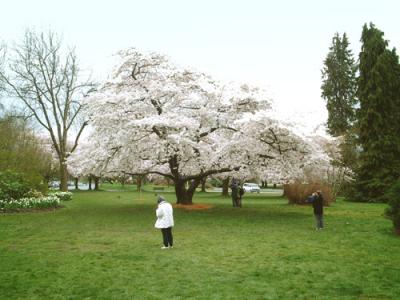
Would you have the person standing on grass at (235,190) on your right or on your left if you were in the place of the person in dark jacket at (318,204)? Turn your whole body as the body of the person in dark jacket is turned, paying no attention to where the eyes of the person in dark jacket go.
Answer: on your right

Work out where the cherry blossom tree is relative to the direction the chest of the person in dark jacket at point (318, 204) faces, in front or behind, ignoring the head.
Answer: in front

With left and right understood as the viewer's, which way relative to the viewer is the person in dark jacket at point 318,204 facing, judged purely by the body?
facing to the left of the viewer

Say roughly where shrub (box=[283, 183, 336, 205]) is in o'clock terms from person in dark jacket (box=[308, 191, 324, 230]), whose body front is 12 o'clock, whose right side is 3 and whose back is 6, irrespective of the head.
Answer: The shrub is roughly at 3 o'clock from the person in dark jacket.

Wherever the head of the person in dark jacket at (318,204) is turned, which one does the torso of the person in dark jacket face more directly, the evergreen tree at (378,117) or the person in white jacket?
the person in white jacket

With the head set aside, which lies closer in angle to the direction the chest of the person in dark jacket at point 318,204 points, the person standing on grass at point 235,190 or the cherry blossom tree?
the cherry blossom tree

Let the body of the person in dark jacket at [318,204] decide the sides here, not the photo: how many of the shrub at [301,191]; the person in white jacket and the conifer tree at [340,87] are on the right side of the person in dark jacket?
2

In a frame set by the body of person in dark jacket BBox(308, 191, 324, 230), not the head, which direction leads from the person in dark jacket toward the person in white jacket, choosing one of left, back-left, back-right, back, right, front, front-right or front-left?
front-left

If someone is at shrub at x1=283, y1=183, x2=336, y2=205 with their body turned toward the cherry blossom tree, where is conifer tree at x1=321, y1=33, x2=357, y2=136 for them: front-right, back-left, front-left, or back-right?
back-right

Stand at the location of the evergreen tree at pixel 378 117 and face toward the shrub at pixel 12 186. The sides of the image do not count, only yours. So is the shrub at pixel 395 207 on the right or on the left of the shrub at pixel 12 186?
left

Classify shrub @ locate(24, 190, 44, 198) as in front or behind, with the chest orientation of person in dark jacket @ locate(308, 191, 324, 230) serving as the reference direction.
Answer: in front

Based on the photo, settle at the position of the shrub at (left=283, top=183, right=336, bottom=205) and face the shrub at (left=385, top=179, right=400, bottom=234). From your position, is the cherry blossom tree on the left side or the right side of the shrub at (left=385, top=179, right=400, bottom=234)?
right

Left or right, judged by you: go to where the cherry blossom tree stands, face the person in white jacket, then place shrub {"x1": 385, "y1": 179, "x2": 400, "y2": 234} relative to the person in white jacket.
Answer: left

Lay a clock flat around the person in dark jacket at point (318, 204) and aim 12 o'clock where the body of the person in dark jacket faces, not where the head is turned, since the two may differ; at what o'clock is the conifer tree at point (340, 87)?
The conifer tree is roughly at 3 o'clock from the person in dark jacket.
